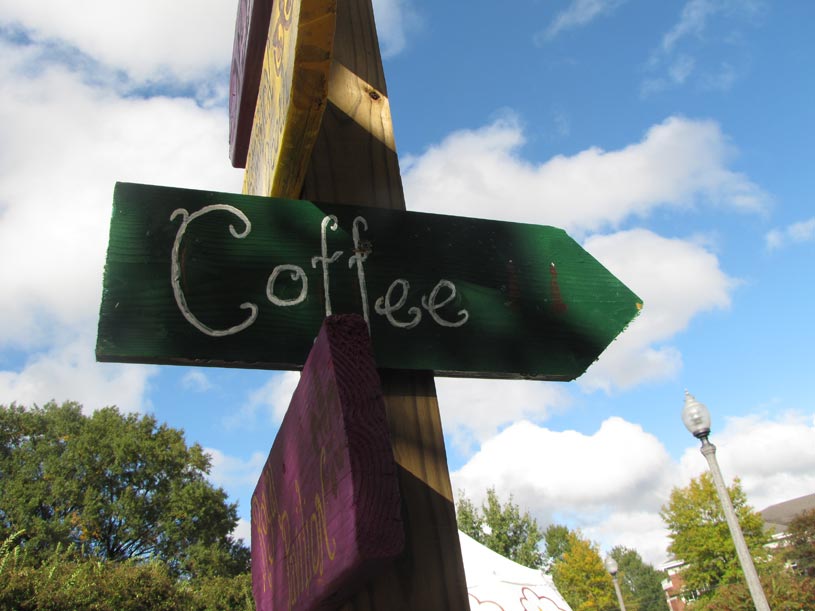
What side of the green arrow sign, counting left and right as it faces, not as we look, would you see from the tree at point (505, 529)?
back

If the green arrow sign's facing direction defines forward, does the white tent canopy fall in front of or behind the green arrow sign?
behind

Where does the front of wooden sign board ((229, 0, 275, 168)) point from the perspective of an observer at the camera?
facing to the left of the viewer

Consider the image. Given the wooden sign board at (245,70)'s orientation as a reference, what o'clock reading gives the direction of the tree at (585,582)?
The tree is roughly at 4 o'clock from the wooden sign board.

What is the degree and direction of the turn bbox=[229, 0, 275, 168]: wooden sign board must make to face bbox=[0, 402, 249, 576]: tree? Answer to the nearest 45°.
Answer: approximately 90° to its right

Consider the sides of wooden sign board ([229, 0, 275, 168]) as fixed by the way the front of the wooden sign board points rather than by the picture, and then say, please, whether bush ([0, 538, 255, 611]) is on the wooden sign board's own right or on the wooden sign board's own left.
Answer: on the wooden sign board's own right

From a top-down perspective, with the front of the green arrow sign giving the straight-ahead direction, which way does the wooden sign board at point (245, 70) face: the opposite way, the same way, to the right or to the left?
to the right

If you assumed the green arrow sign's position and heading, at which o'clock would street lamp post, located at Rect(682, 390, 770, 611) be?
The street lamp post is roughly at 7 o'clock from the green arrow sign.

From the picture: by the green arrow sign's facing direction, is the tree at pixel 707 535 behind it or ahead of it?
behind

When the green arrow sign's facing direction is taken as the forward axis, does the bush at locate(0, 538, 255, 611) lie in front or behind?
behind

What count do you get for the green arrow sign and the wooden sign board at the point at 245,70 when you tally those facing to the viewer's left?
1
